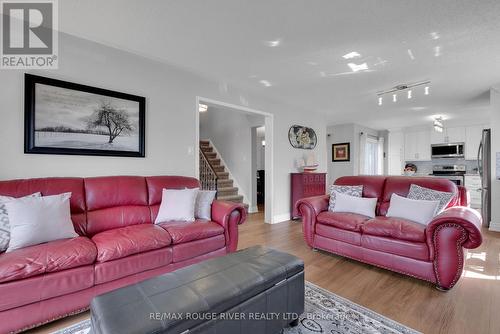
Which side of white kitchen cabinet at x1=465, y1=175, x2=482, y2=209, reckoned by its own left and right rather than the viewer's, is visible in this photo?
front

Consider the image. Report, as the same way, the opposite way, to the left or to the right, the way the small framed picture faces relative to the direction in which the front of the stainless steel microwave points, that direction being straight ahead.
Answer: the same way

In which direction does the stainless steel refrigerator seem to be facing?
to the viewer's left

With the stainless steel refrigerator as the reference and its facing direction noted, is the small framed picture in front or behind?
in front

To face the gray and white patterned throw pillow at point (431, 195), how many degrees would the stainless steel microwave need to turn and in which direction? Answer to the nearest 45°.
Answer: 0° — it already faces it

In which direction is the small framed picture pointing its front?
toward the camera

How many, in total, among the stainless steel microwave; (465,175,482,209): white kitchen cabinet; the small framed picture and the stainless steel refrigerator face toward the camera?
3

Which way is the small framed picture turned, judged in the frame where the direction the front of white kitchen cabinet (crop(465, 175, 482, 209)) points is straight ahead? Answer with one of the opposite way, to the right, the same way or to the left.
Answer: the same way

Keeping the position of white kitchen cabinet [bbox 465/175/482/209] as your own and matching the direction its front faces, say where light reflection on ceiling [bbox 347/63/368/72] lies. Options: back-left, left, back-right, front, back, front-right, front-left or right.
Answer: front

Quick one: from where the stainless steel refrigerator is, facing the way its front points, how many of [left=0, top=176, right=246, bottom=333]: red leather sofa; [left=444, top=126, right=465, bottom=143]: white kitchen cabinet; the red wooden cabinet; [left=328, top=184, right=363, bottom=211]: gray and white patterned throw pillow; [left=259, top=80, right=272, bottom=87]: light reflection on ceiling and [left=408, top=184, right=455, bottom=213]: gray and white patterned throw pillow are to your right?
1

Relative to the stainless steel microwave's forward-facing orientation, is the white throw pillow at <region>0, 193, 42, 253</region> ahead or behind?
ahead

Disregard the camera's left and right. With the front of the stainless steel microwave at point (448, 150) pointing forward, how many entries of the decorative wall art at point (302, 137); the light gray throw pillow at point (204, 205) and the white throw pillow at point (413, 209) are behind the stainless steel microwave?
0

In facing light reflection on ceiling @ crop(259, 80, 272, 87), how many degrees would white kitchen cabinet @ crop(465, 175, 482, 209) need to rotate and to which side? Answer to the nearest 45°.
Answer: approximately 45° to its right

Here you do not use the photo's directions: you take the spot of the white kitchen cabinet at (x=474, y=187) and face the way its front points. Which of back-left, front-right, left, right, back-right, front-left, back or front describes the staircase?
front-right

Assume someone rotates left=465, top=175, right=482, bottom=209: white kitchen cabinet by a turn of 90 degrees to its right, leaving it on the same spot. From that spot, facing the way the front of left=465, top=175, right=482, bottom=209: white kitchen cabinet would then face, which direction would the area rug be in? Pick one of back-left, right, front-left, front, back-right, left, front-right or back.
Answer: left

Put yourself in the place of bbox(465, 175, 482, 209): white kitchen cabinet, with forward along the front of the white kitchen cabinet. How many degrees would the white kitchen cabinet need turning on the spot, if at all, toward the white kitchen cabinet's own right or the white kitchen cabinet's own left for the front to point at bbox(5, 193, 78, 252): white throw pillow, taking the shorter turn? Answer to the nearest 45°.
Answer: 0° — it already faces it

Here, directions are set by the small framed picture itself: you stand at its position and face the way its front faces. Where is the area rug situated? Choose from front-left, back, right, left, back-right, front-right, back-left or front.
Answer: front
